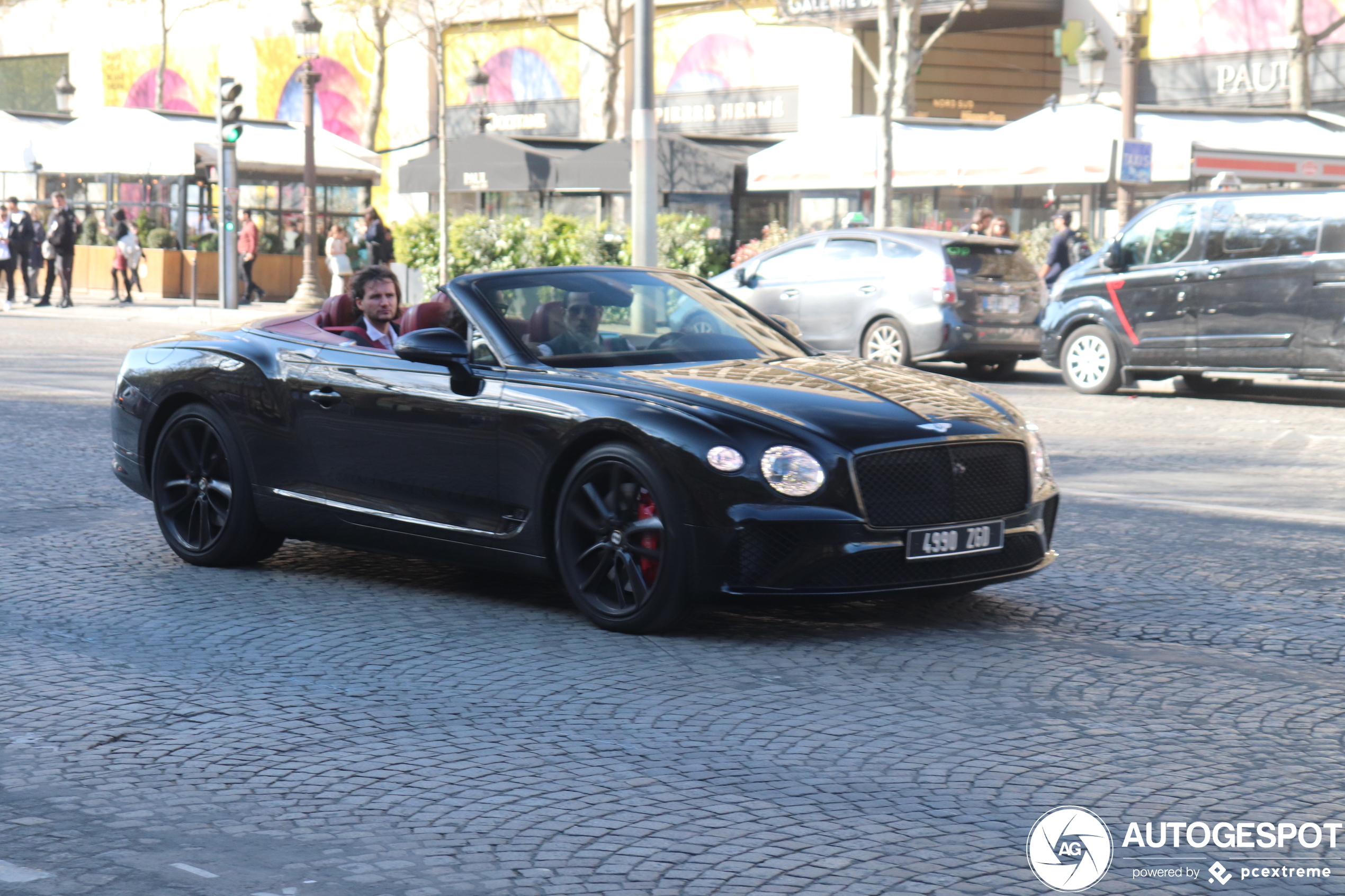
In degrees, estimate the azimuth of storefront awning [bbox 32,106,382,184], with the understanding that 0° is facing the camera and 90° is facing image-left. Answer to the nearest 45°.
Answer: approximately 0°

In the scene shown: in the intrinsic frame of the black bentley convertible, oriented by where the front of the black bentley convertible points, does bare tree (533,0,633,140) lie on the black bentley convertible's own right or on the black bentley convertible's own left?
on the black bentley convertible's own left

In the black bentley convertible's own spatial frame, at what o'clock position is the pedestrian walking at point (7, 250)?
The pedestrian walking is roughly at 7 o'clock from the black bentley convertible.

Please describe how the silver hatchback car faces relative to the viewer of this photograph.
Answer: facing away from the viewer and to the left of the viewer

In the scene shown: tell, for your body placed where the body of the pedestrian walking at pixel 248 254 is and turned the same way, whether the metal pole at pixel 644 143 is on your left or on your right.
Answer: on your left

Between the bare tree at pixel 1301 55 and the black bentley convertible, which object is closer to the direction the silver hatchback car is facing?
the bare tree

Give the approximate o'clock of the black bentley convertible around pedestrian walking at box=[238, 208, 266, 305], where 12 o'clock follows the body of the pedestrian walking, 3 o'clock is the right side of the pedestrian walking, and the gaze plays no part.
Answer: The black bentley convertible is roughly at 9 o'clock from the pedestrian walking.

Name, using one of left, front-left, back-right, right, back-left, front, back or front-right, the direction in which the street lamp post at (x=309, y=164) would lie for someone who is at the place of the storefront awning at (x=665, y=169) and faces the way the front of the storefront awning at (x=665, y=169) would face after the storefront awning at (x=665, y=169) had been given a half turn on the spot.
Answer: left

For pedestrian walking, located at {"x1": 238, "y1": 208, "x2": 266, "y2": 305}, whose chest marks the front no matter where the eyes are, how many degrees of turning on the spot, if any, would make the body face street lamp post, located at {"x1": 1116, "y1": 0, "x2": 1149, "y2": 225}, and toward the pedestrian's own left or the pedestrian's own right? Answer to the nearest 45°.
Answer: approximately 135° to the pedestrian's own left

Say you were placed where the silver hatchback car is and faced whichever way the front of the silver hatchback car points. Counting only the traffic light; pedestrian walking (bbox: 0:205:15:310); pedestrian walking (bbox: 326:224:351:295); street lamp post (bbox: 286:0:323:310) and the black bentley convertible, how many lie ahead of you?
4

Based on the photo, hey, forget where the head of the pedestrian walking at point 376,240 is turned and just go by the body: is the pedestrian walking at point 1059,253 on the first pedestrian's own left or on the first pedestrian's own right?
on the first pedestrian's own left

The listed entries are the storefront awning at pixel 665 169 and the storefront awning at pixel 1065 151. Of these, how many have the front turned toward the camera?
2

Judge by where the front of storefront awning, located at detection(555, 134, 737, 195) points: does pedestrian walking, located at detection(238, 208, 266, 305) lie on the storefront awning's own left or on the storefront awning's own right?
on the storefront awning's own right

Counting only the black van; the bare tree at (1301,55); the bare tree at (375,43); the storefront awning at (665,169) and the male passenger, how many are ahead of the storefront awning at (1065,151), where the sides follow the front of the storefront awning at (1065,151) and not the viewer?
2
